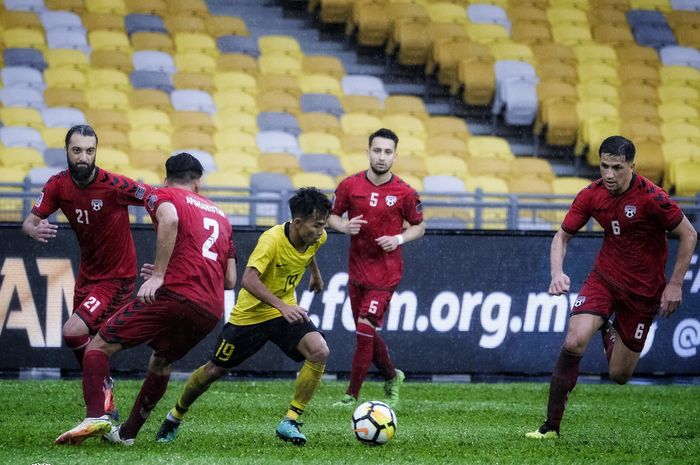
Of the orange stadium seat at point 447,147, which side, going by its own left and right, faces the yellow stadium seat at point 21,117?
right

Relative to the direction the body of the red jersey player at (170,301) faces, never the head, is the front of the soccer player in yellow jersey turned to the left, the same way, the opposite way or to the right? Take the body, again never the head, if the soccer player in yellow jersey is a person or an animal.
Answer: the opposite way

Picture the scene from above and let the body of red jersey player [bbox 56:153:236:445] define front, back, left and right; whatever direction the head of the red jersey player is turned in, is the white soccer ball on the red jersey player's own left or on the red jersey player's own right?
on the red jersey player's own right

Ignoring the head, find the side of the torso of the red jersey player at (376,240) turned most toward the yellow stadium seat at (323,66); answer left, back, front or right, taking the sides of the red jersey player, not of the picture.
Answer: back

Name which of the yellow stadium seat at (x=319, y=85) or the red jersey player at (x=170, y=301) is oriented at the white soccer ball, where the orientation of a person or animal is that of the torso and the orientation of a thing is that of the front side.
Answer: the yellow stadium seat

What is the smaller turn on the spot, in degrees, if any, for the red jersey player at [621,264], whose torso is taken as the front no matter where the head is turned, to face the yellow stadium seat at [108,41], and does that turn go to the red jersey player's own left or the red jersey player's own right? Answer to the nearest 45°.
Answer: approximately 90° to the red jersey player's own right

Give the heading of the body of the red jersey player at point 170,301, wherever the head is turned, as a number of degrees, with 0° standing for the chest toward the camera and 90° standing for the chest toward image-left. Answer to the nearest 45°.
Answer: approximately 135°

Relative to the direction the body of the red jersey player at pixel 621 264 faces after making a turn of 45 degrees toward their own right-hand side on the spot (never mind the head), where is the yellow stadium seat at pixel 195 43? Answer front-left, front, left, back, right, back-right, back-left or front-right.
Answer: front-right

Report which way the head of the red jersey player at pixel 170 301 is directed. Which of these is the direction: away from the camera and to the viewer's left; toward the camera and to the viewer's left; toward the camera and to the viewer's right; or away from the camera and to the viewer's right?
away from the camera and to the viewer's right

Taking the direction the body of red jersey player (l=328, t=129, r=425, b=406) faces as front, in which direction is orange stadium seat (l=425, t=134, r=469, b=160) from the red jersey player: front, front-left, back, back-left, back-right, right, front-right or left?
back
